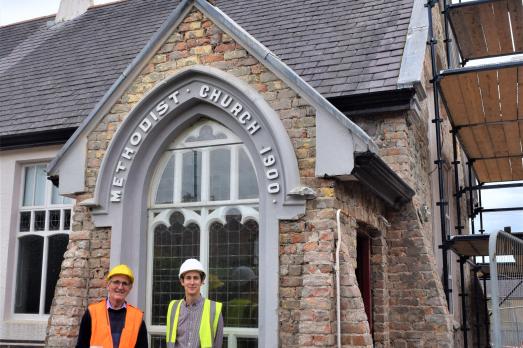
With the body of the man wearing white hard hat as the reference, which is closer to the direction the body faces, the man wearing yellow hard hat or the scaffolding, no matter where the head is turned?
the man wearing yellow hard hat

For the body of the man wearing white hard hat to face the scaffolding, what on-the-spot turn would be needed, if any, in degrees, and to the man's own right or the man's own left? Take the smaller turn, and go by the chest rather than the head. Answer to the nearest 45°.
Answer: approximately 135° to the man's own left

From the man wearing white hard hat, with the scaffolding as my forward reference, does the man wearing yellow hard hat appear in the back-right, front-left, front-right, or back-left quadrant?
back-left

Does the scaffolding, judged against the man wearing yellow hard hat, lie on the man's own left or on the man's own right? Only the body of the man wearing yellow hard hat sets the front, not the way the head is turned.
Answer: on the man's own left

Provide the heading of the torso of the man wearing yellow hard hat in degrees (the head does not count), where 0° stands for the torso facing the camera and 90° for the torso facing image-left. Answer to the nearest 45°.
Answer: approximately 0°

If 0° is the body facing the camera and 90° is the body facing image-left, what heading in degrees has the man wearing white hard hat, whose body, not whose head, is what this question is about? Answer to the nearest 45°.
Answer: approximately 0°

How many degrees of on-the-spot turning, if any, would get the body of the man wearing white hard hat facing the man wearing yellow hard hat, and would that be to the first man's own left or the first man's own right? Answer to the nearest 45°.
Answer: approximately 45° to the first man's own right

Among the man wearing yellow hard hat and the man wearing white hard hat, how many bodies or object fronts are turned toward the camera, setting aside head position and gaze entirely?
2
